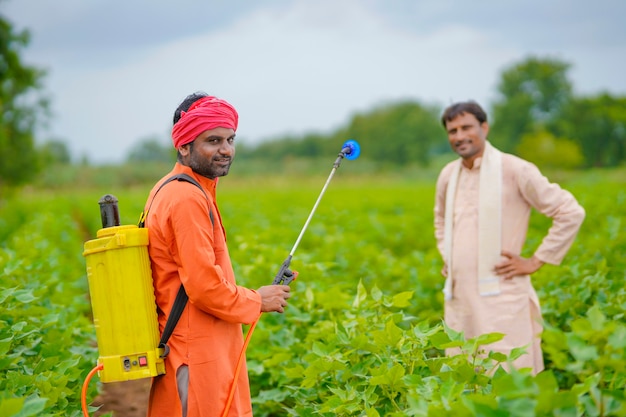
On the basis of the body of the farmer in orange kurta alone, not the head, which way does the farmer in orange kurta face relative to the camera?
to the viewer's right

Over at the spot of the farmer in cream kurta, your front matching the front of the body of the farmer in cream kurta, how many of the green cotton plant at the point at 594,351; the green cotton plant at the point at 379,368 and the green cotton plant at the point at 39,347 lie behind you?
0

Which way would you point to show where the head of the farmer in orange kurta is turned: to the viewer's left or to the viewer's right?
to the viewer's right

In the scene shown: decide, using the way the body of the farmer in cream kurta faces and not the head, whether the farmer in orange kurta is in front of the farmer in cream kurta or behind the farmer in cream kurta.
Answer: in front

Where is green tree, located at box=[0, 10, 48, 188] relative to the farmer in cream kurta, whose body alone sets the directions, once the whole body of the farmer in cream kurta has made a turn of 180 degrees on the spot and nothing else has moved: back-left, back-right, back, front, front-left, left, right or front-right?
left

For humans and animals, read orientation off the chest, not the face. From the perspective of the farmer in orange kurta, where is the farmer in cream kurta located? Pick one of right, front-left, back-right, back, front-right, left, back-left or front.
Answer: front-left

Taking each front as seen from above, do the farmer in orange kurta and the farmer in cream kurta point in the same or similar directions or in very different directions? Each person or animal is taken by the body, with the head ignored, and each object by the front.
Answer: very different directions

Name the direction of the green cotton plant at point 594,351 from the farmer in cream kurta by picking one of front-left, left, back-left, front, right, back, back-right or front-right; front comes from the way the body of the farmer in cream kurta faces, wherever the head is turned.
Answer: front-left

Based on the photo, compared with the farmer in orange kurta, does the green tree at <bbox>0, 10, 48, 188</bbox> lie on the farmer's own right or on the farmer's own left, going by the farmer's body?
on the farmer's own left

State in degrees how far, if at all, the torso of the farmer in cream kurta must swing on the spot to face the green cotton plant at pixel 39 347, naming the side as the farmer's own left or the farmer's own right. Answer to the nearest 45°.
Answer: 0° — they already face it

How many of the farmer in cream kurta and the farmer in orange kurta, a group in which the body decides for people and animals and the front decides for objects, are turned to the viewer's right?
1

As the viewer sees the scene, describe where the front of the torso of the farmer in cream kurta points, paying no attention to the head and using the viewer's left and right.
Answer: facing the viewer and to the left of the viewer

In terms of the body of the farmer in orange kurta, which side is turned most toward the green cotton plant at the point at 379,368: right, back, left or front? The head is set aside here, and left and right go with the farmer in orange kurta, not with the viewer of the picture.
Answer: front

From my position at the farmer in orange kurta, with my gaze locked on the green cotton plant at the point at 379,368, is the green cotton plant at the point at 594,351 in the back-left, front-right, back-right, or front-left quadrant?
front-right
